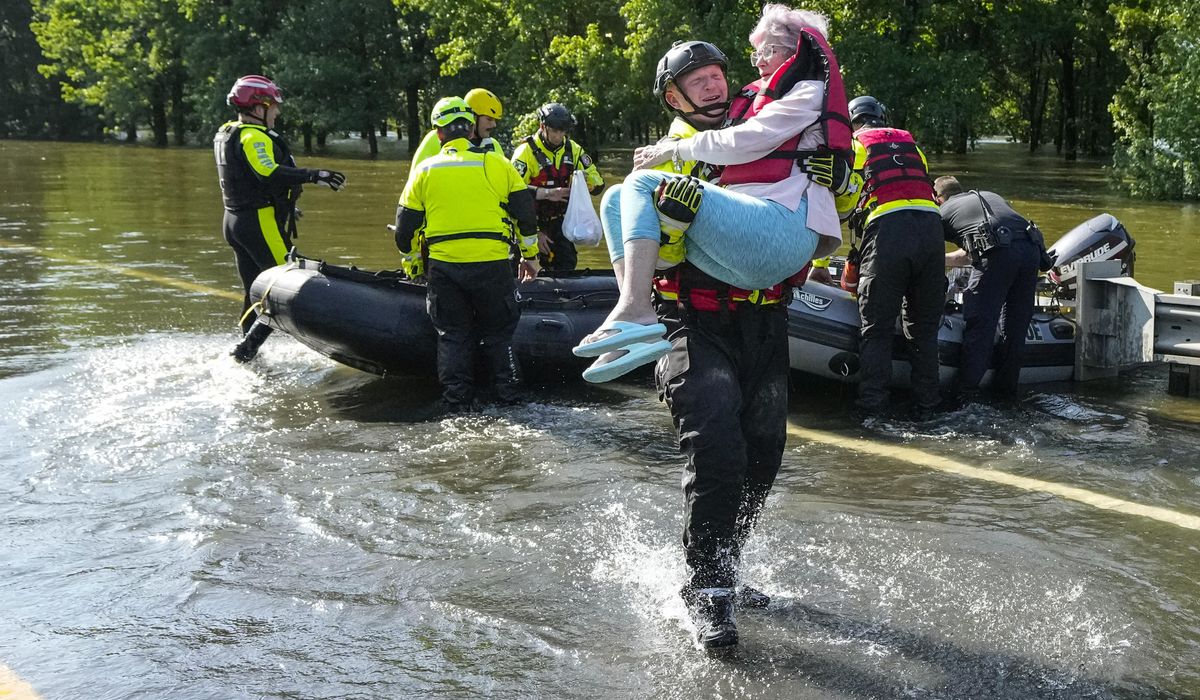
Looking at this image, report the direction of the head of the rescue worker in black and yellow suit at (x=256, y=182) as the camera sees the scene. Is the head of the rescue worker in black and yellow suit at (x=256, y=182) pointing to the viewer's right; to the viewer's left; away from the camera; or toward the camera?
to the viewer's right

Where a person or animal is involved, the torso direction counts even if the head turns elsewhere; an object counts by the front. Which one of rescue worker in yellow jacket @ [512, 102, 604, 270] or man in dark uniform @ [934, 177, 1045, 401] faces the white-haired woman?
the rescue worker in yellow jacket

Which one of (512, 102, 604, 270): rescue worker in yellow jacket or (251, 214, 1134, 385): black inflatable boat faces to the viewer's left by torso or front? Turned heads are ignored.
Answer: the black inflatable boat

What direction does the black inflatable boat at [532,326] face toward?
to the viewer's left

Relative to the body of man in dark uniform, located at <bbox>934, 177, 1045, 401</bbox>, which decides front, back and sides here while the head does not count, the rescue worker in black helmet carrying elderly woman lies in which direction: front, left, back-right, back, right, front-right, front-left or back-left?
back-left

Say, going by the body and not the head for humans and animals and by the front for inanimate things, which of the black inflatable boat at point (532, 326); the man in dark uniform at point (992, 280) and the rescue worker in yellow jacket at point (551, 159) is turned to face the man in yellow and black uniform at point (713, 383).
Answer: the rescue worker in yellow jacket

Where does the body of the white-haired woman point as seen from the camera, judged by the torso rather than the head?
to the viewer's left
